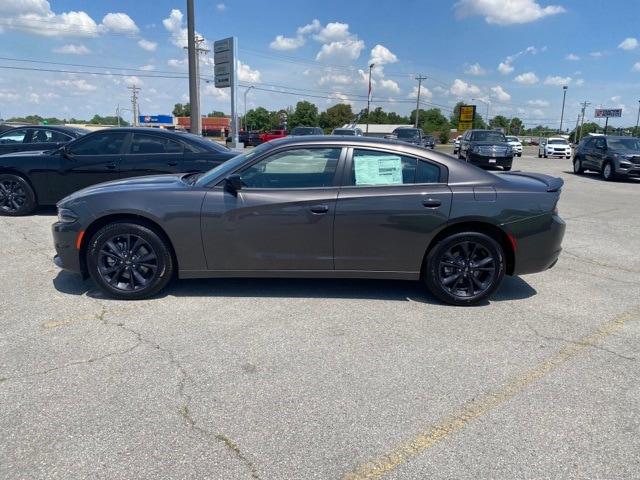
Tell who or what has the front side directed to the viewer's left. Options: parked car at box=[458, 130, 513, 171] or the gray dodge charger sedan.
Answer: the gray dodge charger sedan

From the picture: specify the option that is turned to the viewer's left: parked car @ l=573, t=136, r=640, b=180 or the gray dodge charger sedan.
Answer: the gray dodge charger sedan

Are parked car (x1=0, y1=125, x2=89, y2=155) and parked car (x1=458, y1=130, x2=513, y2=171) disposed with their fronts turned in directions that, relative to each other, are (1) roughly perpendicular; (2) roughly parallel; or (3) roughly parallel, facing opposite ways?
roughly perpendicular

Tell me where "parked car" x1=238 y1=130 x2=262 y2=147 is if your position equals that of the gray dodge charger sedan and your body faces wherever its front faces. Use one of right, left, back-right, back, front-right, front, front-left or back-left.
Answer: right

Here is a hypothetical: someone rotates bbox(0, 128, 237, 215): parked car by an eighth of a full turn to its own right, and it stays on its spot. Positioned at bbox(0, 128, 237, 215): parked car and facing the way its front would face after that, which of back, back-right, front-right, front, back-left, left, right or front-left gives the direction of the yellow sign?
right

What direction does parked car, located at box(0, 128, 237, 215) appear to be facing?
to the viewer's left

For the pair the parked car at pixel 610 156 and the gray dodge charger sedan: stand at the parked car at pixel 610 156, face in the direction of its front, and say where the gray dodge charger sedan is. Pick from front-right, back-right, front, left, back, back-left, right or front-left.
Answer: front-right

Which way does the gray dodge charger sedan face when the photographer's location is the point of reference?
facing to the left of the viewer

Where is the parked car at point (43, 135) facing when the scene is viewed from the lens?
facing to the left of the viewer
